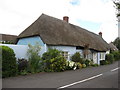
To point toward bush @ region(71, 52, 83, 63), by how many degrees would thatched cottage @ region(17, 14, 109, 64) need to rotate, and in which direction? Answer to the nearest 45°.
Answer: approximately 45° to its left

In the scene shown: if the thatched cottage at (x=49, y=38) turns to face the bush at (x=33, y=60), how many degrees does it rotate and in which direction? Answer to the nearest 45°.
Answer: approximately 45° to its right
